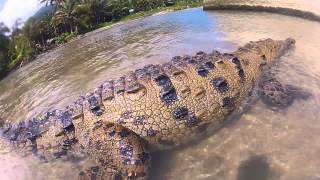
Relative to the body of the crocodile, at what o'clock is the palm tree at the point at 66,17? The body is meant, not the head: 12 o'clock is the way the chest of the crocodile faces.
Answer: The palm tree is roughly at 10 o'clock from the crocodile.

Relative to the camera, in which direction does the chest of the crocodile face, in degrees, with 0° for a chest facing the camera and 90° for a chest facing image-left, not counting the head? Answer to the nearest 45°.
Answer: approximately 225°

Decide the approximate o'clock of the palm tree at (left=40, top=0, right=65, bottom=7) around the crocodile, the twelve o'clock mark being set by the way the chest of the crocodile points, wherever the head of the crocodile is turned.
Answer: The palm tree is roughly at 10 o'clock from the crocodile.

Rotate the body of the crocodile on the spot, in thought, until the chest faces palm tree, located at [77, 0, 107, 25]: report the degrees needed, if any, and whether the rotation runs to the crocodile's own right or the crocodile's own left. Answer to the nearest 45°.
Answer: approximately 45° to the crocodile's own left
